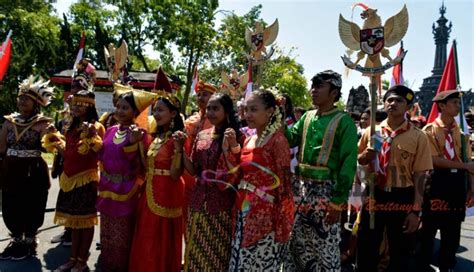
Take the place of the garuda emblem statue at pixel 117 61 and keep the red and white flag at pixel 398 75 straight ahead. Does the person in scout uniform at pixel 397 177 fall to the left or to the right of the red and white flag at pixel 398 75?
right

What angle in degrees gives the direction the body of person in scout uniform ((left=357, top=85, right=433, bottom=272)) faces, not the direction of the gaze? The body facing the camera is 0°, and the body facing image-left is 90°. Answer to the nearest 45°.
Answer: approximately 45°

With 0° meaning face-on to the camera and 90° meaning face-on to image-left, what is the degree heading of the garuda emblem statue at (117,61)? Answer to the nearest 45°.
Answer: approximately 45°

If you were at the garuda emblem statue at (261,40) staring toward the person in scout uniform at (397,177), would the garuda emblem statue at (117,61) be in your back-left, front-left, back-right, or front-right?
back-right

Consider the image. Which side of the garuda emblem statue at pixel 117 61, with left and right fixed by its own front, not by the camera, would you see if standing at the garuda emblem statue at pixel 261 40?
left

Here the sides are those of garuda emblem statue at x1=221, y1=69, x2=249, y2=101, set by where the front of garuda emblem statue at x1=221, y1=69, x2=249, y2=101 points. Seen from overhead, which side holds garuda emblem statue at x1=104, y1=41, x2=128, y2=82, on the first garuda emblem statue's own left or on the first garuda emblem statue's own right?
on the first garuda emblem statue's own right

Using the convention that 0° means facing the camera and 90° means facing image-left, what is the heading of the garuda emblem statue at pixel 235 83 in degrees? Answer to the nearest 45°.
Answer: approximately 0°

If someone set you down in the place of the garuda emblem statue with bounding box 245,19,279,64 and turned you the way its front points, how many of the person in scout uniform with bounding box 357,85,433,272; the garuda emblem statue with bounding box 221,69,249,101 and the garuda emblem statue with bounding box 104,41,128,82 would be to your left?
1

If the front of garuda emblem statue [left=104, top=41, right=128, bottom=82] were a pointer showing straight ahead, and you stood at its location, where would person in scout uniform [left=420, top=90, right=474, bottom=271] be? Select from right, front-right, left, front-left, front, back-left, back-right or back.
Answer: left

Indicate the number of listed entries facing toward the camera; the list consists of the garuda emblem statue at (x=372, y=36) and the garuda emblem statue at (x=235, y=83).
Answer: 2
